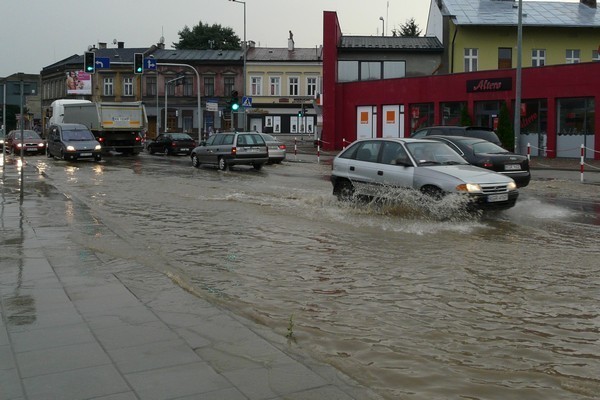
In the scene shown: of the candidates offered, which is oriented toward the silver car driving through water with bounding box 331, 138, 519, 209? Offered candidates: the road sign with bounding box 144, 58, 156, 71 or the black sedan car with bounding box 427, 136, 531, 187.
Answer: the road sign

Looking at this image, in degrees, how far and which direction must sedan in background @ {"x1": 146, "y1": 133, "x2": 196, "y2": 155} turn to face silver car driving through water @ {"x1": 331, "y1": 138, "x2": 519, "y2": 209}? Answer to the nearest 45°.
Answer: approximately 135° to its left

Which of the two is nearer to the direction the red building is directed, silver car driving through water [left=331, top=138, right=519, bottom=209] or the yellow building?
the silver car driving through water

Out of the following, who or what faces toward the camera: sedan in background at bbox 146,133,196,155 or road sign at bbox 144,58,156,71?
the road sign

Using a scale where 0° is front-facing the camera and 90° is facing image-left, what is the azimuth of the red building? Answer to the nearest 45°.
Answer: approximately 45°

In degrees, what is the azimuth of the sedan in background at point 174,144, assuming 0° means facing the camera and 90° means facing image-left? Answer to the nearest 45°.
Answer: approximately 135°

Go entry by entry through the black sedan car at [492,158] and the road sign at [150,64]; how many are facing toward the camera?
1

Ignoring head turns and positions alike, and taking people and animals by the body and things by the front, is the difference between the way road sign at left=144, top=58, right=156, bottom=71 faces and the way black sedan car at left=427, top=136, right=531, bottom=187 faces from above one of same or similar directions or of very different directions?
very different directions

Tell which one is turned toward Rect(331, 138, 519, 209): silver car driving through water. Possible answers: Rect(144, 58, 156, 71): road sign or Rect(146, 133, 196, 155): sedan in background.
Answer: the road sign

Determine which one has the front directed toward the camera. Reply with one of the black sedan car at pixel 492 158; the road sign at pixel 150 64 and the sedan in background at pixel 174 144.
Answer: the road sign

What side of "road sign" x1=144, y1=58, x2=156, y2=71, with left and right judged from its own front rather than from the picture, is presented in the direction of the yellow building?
left

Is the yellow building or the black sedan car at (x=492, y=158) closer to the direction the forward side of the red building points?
the black sedan car

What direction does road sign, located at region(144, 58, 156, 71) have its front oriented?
toward the camera

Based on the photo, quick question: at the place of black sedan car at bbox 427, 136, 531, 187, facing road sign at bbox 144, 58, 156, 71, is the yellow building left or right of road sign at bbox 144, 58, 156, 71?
right
